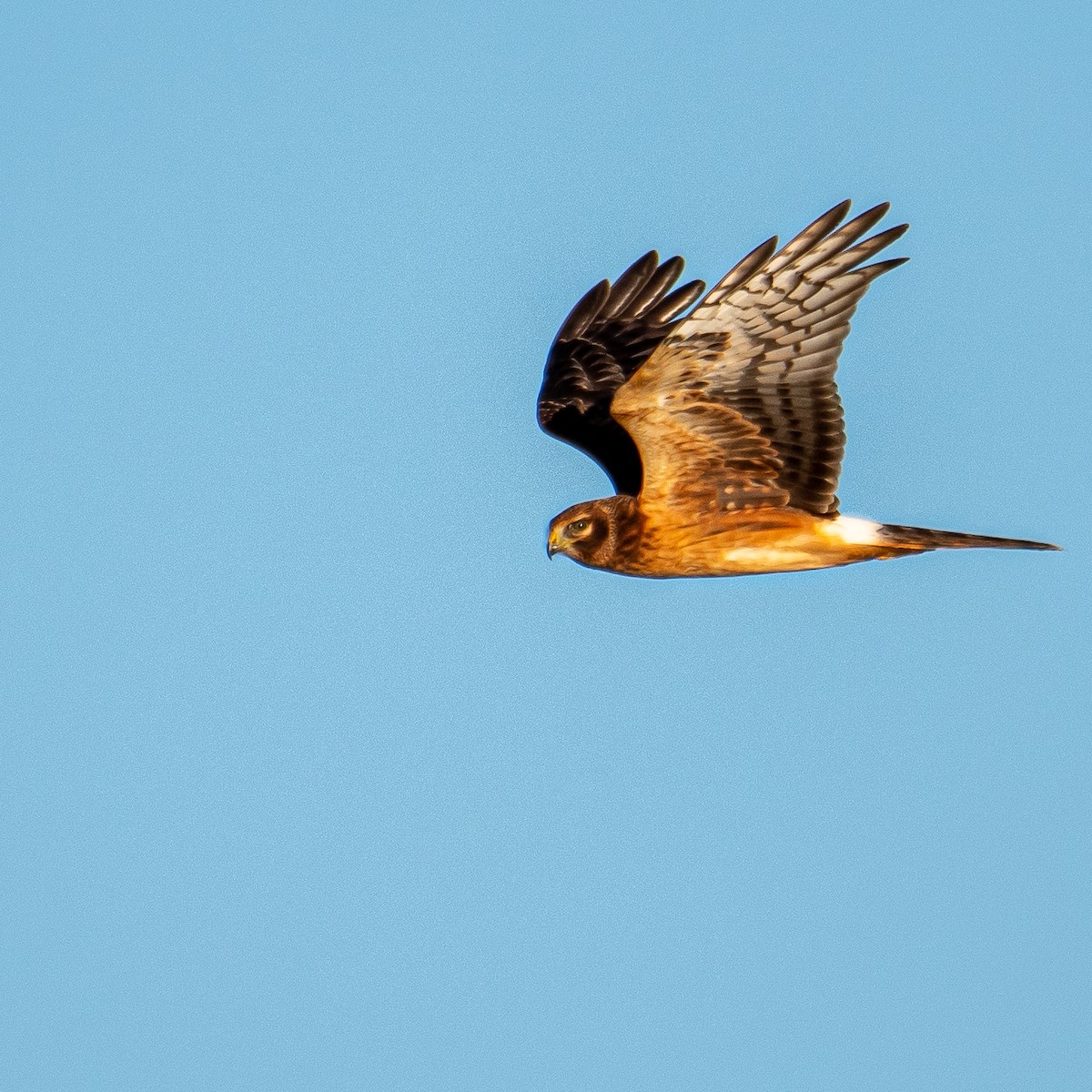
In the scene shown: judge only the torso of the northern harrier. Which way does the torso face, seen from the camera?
to the viewer's left
